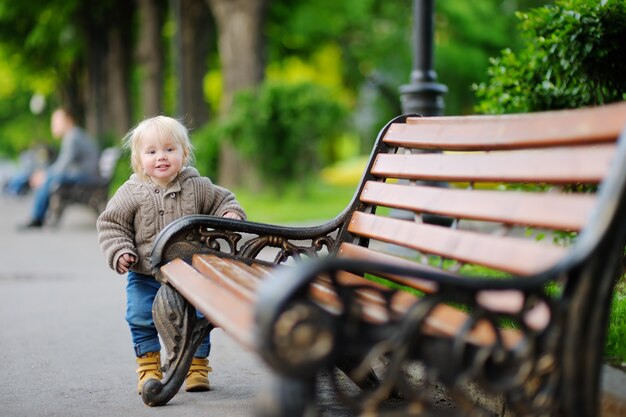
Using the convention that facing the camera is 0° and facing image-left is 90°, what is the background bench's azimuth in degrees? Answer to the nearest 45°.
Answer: approximately 90°

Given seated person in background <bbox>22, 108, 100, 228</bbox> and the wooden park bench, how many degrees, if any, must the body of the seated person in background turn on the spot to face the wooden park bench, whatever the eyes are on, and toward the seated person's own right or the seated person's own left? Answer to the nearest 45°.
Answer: approximately 90° to the seated person's own left

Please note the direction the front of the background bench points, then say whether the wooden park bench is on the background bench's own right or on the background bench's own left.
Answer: on the background bench's own left

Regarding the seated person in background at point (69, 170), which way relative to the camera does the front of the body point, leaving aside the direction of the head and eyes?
to the viewer's left

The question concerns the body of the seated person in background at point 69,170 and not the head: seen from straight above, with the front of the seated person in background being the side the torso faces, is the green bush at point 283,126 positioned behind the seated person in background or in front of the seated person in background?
behind

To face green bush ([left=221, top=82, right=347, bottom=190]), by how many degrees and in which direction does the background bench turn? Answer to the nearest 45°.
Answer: approximately 180°
